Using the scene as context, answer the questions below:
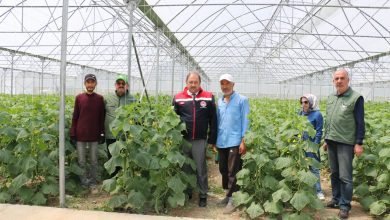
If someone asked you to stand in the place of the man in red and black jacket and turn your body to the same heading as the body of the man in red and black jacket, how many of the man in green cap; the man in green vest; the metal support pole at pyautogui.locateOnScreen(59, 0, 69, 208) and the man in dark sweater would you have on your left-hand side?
1

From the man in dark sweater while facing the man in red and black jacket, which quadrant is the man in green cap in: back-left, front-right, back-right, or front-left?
front-left

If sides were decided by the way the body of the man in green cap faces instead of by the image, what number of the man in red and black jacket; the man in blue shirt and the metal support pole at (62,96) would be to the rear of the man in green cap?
0

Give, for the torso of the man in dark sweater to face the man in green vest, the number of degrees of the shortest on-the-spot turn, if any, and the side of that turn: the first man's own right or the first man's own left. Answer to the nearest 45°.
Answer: approximately 45° to the first man's own left

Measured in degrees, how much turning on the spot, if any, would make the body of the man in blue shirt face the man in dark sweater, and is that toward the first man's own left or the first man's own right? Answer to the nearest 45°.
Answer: approximately 45° to the first man's own right

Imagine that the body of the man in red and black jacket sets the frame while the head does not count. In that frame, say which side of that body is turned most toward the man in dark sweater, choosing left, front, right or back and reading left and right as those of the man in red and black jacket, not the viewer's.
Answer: right

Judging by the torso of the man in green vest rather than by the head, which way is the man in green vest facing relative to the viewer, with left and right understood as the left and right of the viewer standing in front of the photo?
facing the viewer and to the left of the viewer

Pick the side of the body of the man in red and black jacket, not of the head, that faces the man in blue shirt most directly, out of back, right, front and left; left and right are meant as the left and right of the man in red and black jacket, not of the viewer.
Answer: left

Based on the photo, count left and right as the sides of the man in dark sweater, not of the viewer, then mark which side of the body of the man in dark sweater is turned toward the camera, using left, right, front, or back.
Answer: front

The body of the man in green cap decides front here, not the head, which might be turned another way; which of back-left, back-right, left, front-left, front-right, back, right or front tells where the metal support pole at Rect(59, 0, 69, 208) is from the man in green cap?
front-right

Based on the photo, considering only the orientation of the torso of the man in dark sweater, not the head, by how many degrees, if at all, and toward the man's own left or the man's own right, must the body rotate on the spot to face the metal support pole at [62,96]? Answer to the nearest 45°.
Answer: approximately 45° to the man's own right

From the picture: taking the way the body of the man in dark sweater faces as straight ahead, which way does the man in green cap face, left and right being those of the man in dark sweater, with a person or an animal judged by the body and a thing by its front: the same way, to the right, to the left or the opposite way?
the same way
